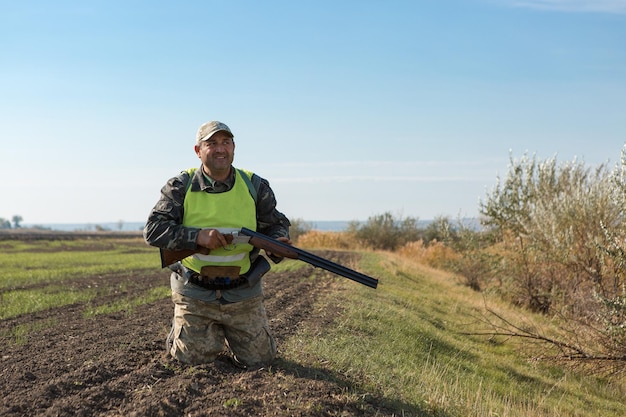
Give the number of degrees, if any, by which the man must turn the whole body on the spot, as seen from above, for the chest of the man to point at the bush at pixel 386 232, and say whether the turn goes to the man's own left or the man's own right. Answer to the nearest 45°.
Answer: approximately 180°

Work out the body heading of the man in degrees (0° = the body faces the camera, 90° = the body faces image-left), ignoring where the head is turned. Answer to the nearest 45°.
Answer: approximately 0°
